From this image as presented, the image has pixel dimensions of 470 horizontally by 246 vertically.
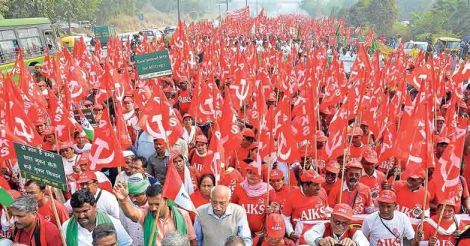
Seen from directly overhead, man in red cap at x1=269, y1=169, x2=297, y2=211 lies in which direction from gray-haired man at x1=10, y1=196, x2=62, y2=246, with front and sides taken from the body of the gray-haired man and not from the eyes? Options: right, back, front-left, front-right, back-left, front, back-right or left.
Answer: back-left

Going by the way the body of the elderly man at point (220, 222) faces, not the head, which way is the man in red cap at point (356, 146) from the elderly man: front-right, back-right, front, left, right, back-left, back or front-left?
back-left

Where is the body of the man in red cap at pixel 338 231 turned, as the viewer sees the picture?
toward the camera

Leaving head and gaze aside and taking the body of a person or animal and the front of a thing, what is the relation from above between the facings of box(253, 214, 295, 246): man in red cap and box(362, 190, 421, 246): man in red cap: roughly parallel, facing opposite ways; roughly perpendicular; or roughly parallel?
roughly parallel

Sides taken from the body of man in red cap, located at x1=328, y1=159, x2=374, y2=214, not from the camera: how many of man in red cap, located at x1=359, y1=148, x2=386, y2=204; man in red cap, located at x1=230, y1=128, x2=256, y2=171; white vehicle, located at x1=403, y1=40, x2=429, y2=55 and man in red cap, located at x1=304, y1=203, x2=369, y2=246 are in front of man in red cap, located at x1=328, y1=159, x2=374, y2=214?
1

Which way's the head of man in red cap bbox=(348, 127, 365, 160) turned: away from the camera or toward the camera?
toward the camera

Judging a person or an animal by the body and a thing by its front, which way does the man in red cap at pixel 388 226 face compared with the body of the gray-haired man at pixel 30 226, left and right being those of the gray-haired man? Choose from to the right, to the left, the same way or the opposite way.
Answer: the same way

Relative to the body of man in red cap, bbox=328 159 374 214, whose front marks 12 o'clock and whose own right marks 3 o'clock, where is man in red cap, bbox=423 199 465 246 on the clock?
man in red cap, bbox=423 199 465 246 is roughly at 10 o'clock from man in red cap, bbox=328 159 374 214.

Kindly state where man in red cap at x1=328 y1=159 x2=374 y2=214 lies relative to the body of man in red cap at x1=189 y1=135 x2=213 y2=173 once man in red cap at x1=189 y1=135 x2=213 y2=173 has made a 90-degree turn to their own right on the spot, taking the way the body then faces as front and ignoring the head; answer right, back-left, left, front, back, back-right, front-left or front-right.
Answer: back-left

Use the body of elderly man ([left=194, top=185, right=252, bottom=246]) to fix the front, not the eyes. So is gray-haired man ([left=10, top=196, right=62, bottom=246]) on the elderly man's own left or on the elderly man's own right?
on the elderly man's own right

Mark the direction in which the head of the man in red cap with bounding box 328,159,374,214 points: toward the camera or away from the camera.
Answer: toward the camera

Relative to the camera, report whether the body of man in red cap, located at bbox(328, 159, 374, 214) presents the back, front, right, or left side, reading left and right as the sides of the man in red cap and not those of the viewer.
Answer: front

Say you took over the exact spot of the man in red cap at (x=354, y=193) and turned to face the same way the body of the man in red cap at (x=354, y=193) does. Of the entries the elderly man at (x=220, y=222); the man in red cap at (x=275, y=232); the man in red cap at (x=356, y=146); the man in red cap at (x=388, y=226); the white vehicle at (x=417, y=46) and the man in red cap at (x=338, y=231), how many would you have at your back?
2

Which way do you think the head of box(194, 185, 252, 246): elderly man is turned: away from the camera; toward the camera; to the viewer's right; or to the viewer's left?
toward the camera

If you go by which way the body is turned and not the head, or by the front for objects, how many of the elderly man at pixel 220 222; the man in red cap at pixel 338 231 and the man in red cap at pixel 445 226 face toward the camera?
3

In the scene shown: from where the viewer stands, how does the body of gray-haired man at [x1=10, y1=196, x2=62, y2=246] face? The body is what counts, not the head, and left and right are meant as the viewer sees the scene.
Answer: facing the viewer and to the left of the viewer

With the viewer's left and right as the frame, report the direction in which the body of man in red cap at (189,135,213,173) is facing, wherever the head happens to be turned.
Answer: facing the viewer
